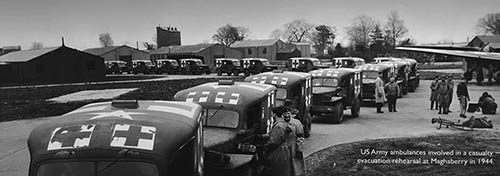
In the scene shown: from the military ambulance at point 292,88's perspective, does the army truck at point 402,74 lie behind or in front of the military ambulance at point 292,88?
behind

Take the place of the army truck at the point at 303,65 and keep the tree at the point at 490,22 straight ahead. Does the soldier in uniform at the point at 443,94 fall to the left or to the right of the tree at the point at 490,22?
right

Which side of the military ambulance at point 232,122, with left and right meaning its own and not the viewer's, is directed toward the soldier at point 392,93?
back

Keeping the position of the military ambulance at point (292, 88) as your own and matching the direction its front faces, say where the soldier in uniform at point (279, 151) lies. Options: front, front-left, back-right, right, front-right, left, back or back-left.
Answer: front-left

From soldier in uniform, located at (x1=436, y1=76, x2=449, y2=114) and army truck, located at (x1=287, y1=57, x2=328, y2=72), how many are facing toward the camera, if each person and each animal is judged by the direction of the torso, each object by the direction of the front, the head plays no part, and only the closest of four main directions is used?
1

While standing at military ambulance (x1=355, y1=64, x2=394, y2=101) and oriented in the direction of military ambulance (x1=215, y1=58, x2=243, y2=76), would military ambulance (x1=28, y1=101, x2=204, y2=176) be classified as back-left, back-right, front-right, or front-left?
back-left

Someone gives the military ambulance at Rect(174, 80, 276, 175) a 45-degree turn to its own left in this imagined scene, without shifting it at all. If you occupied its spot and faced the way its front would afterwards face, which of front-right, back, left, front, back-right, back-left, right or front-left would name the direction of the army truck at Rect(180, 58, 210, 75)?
back

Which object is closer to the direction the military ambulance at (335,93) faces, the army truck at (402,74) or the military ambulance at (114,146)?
the military ambulance

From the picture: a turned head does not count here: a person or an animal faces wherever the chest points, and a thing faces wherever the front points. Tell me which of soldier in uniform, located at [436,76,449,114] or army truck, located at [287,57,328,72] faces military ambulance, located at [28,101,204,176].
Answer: the soldier in uniform

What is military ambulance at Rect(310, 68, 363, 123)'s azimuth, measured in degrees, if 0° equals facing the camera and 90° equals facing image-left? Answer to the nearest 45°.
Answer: approximately 45°
